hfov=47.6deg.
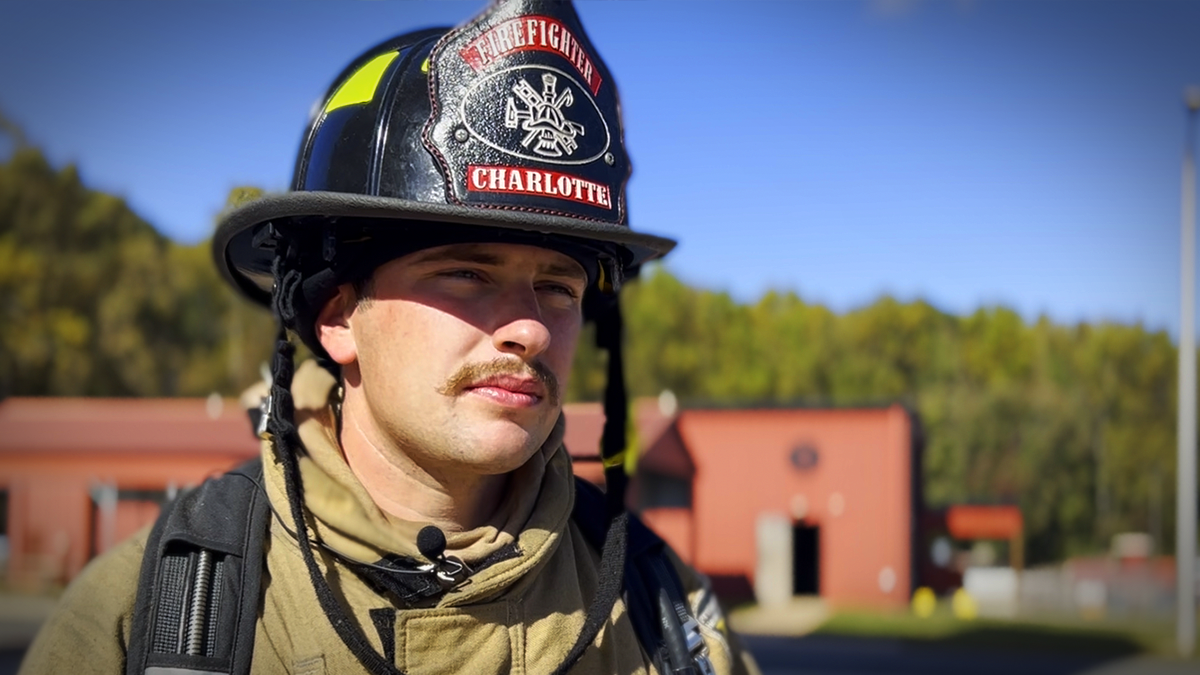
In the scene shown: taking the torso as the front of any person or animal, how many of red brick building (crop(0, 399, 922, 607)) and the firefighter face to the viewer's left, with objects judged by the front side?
0

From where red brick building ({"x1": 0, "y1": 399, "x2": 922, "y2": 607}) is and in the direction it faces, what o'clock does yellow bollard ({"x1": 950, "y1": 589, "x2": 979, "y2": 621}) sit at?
The yellow bollard is roughly at 10 o'clock from the red brick building.

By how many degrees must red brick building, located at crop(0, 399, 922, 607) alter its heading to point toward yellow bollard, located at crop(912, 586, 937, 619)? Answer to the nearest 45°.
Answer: approximately 45° to its left

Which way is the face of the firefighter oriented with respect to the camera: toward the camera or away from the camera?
toward the camera

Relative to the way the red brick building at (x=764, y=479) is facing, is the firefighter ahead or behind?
ahead

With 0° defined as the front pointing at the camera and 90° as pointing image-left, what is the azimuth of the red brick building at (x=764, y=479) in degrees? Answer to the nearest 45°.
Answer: approximately 0°

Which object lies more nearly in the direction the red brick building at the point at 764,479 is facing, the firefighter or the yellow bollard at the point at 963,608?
the firefighter

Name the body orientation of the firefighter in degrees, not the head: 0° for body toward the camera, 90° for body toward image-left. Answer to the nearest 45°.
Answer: approximately 315°

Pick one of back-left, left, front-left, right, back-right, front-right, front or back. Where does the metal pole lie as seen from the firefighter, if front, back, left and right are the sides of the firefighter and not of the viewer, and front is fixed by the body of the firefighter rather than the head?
left

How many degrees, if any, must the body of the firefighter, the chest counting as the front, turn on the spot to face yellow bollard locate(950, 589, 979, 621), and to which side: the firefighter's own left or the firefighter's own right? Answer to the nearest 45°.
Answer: approximately 90° to the firefighter's own left
